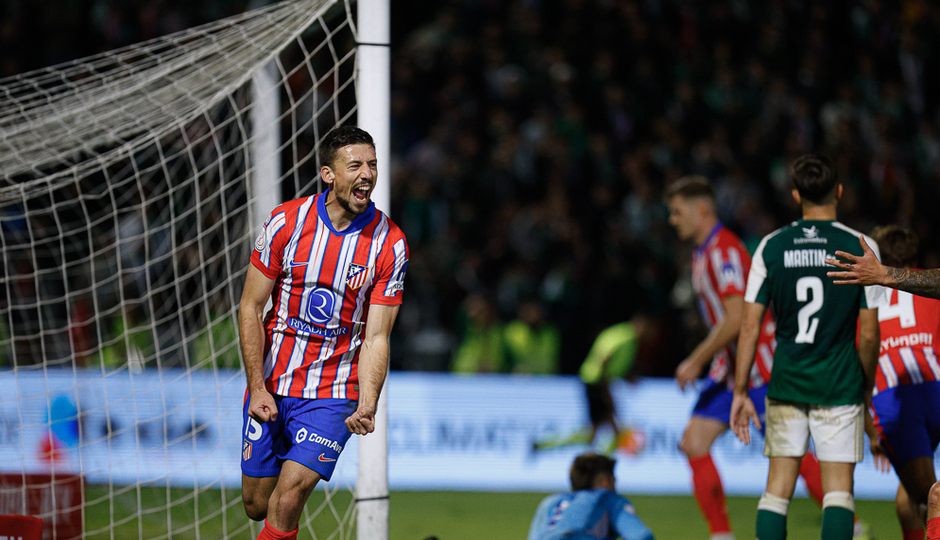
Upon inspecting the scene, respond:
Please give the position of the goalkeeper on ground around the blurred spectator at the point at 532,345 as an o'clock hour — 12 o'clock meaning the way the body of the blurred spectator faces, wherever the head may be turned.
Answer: The goalkeeper on ground is roughly at 12 o'clock from the blurred spectator.

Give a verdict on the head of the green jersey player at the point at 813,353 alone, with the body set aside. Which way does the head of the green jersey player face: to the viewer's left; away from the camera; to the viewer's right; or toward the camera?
away from the camera

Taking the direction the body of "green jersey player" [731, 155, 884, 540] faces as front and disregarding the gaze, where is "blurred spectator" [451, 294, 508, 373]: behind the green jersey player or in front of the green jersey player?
in front

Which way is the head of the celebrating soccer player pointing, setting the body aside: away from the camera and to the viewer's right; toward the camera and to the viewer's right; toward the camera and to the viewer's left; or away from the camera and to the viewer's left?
toward the camera and to the viewer's right

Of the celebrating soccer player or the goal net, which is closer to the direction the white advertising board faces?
the celebrating soccer player

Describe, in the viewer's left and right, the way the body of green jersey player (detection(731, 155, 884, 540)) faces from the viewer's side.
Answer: facing away from the viewer

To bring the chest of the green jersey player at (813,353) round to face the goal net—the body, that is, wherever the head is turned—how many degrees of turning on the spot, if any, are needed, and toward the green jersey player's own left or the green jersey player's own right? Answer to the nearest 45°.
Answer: approximately 90° to the green jersey player's own left

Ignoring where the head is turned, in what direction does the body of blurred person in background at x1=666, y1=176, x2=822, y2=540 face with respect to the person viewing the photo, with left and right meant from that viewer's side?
facing to the left of the viewer

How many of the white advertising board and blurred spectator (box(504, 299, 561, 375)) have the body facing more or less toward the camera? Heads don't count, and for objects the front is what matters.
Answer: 2
